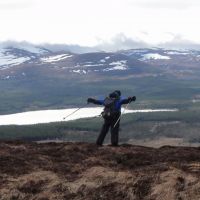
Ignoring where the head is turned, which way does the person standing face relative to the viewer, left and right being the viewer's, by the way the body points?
facing away from the viewer and to the right of the viewer
